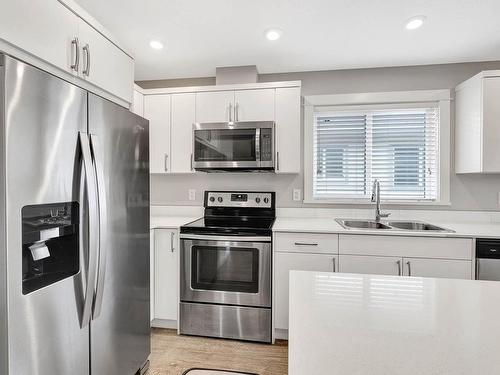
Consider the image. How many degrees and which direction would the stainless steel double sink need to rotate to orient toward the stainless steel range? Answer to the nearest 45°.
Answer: approximately 45° to its right

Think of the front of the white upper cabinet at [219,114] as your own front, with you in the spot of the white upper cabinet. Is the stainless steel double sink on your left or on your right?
on your left

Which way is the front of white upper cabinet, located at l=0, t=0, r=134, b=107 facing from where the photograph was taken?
facing the viewer and to the right of the viewer

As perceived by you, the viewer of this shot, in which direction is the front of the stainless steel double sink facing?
facing the viewer

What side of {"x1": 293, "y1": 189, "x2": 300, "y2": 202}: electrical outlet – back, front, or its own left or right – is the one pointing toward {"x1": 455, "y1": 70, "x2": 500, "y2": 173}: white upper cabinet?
left

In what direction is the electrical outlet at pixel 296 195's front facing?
toward the camera

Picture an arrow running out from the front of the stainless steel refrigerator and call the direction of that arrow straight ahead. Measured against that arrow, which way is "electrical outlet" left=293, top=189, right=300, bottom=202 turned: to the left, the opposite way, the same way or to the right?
to the right

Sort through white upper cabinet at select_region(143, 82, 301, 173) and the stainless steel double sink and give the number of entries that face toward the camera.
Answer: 2

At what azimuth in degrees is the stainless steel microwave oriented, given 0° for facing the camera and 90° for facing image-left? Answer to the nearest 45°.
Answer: approximately 0°

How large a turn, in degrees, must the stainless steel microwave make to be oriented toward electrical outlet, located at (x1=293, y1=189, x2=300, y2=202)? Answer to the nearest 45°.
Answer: approximately 135° to its left

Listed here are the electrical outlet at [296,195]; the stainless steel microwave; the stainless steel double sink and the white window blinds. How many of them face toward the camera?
4

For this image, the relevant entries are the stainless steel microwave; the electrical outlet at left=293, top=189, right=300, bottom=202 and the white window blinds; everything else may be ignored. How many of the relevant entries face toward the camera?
3

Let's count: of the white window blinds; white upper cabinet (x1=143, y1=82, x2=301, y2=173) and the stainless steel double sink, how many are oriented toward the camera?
3

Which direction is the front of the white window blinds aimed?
toward the camera

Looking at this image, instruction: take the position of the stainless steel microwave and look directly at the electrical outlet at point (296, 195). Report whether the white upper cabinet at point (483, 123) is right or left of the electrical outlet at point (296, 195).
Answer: right

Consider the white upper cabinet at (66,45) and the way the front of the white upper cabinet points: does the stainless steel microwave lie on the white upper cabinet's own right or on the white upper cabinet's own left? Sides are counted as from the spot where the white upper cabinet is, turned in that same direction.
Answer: on the white upper cabinet's own left

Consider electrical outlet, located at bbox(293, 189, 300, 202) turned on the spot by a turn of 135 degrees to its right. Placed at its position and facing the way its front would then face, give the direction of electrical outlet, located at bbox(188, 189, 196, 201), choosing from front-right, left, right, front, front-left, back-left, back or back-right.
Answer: front-left
